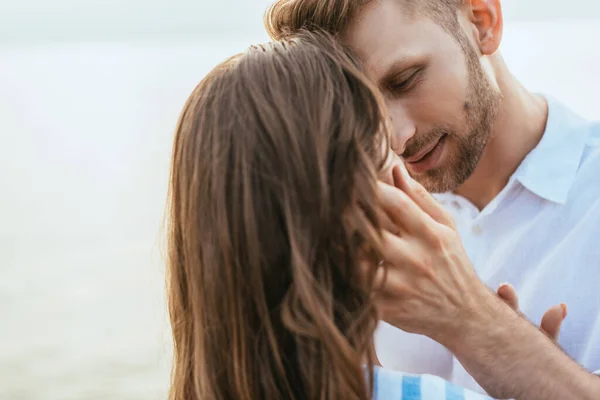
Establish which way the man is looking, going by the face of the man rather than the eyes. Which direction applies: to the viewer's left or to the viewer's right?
to the viewer's left

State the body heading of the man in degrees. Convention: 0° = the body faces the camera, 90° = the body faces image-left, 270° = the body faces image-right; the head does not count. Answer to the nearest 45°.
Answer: approximately 45°
